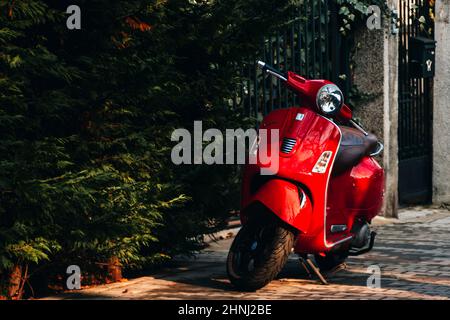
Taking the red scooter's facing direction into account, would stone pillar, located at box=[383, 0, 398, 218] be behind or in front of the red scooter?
behind

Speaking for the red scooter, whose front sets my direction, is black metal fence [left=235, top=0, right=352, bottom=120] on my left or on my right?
on my right

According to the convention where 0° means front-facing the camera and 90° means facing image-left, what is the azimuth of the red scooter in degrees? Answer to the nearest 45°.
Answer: approximately 45°

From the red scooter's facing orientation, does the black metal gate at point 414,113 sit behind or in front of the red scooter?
behind
